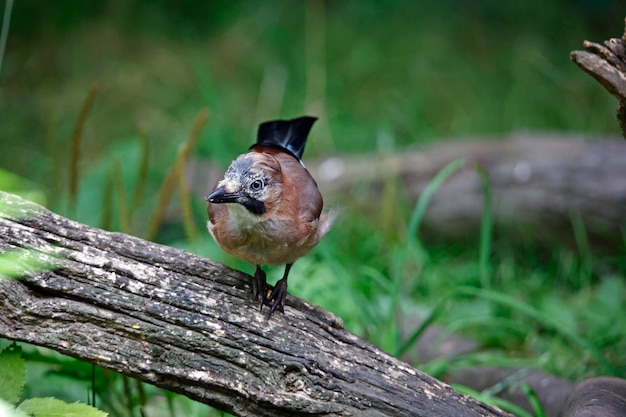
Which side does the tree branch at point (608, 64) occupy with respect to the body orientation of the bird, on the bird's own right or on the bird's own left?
on the bird's own left

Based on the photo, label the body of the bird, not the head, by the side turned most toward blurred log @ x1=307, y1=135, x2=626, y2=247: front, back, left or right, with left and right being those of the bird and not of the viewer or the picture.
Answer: back

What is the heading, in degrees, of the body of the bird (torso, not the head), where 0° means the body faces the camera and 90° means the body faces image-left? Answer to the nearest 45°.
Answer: approximately 45°
